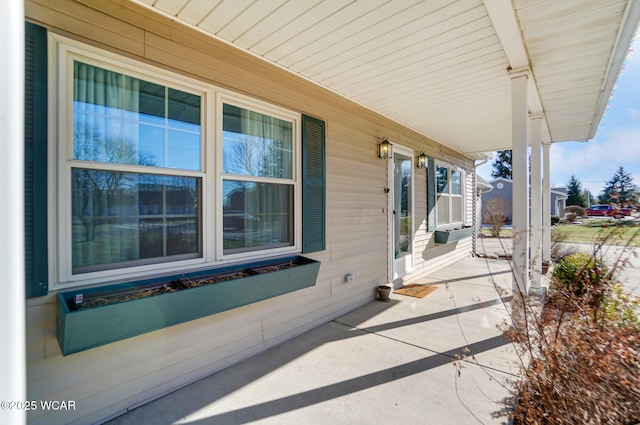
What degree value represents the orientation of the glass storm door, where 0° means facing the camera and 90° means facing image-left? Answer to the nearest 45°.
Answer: approximately 315°

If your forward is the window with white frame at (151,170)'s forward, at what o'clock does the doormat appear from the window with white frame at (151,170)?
The doormat is roughly at 10 o'clock from the window with white frame.

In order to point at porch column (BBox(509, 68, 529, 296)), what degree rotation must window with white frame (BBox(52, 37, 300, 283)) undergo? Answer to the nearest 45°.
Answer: approximately 45° to its left

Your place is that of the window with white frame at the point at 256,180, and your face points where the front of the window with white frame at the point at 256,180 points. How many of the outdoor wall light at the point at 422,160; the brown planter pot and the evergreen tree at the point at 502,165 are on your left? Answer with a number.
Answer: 3

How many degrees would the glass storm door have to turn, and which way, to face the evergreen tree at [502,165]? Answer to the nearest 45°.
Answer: approximately 135° to its left

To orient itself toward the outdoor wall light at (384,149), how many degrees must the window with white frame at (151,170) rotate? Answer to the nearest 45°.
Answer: approximately 45° to its left
